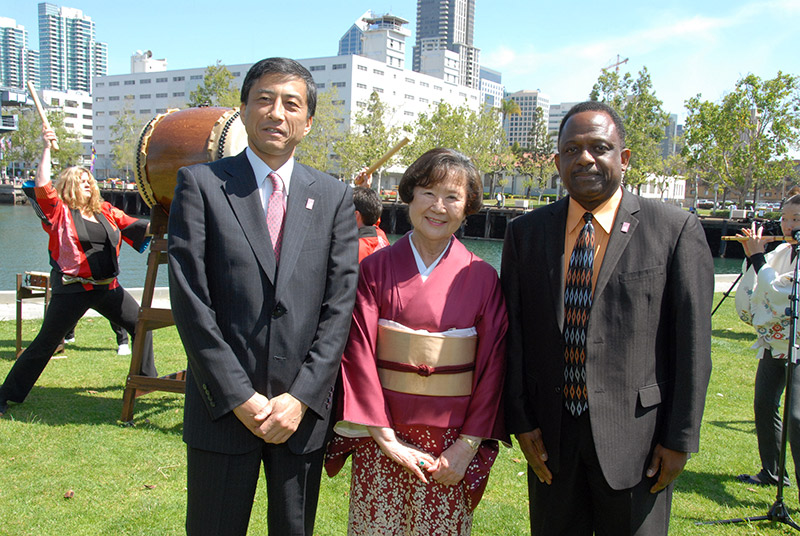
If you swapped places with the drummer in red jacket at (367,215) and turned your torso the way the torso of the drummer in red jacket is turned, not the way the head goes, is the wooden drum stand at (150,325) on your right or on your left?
on your left

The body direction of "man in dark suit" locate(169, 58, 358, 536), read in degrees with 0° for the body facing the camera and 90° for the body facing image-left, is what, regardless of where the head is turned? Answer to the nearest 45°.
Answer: approximately 0°

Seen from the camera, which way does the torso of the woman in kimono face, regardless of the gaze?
toward the camera

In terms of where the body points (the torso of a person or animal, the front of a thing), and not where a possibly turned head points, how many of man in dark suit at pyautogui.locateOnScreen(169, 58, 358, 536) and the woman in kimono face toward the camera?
2

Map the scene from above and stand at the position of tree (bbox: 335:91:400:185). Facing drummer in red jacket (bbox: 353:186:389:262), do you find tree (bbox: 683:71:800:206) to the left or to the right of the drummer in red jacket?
left

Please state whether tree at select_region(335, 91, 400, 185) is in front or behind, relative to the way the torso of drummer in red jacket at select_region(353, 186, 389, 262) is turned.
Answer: in front

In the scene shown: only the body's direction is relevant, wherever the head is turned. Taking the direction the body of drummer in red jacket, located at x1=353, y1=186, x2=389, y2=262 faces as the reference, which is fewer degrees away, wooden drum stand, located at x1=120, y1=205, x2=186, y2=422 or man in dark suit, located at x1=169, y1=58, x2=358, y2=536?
the wooden drum stand

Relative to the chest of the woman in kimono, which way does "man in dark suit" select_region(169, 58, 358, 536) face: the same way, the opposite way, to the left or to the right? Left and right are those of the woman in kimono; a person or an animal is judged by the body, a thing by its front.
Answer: the same way

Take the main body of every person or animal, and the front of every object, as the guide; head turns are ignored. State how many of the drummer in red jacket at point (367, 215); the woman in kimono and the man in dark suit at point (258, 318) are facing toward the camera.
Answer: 2

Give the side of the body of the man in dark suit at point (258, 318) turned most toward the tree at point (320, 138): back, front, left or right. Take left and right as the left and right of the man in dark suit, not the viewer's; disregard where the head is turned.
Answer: back

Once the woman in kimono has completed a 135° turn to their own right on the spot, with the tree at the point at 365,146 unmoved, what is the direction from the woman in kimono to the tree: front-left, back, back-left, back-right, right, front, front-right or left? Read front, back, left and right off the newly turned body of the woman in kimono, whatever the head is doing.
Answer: front-right

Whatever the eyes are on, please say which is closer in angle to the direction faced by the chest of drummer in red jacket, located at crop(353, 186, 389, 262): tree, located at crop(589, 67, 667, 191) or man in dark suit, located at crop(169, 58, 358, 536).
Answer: the tree

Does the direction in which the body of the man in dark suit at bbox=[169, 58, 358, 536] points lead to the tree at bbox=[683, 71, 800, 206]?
no

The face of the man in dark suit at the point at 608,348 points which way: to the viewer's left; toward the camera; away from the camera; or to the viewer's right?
toward the camera

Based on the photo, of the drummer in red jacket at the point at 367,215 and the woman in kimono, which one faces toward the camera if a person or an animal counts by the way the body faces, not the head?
the woman in kimono

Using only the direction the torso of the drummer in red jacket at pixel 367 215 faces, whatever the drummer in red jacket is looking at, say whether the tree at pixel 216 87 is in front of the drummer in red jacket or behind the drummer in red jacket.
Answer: in front

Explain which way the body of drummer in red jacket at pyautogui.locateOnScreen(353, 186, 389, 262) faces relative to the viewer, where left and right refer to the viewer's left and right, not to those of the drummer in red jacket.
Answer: facing away from the viewer and to the left of the viewer
